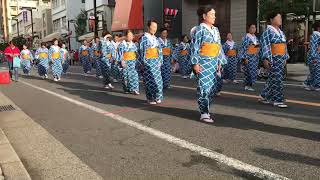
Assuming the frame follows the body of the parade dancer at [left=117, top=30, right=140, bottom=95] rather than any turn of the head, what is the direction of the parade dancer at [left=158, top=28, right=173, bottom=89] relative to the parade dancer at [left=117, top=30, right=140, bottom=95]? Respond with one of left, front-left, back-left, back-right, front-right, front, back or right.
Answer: left

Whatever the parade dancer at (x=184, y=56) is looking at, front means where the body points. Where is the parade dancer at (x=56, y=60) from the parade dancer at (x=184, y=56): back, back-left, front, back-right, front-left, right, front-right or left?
back-right

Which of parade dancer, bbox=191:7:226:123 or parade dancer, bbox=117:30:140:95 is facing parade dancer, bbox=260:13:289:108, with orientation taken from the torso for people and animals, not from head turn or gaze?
parade dancer, bbox=117:30:140:95

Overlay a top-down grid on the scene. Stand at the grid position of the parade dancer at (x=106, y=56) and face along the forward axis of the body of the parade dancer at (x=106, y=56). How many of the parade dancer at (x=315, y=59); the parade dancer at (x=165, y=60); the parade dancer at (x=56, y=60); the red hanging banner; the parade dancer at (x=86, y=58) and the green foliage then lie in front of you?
2

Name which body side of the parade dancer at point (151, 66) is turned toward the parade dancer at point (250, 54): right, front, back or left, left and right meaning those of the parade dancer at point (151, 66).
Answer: left

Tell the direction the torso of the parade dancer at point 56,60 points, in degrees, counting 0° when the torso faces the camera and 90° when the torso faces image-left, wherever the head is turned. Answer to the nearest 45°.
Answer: approximately 0°

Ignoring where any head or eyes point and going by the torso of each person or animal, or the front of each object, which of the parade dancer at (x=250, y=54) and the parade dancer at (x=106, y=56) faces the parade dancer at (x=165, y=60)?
the parade dancer at (x=106, y=56)

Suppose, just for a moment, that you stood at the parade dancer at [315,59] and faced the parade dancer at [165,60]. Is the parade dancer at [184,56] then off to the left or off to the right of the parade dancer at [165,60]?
right
